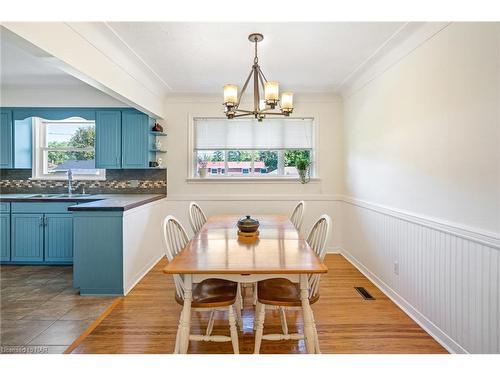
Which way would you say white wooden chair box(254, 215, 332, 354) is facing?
to the viewer's left

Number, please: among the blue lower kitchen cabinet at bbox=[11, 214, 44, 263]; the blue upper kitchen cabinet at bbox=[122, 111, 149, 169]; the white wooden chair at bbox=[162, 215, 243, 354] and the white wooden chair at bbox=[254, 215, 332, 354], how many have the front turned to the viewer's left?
1

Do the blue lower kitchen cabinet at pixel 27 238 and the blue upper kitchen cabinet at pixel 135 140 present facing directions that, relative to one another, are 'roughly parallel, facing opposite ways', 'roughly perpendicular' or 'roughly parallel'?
roughly parallel

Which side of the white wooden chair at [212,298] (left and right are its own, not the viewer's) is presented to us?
right

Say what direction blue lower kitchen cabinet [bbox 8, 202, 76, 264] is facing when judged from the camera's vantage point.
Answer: facing the viewer

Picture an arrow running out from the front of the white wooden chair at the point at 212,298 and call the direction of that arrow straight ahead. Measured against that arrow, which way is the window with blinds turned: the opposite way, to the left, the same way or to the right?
to the right

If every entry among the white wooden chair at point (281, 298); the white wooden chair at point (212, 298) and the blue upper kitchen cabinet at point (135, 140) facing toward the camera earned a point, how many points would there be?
1

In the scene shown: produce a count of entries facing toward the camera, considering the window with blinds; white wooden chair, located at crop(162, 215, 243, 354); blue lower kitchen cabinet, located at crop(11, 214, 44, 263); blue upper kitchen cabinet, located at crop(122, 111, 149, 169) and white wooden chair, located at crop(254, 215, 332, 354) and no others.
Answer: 3

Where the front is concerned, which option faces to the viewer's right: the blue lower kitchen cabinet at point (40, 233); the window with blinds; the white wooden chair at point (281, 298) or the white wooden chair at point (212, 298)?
the white wooden chair at point (212, 298)

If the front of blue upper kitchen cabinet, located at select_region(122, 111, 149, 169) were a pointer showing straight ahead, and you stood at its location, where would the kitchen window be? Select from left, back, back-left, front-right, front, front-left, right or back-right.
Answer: back-right

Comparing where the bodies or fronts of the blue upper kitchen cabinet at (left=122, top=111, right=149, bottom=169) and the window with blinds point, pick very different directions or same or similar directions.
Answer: same or similar directions

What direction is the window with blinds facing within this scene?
toward the camera
